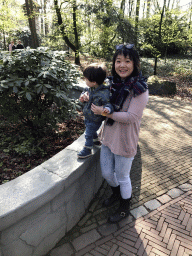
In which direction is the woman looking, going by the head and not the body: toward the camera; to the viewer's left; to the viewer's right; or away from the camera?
toward the camera

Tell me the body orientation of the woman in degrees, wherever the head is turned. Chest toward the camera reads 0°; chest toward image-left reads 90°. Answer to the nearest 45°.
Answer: approximately 45°

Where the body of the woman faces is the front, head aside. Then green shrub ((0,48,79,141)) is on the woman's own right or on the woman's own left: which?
on the woman's own right

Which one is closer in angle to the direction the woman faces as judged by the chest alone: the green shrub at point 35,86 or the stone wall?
the stone wall
